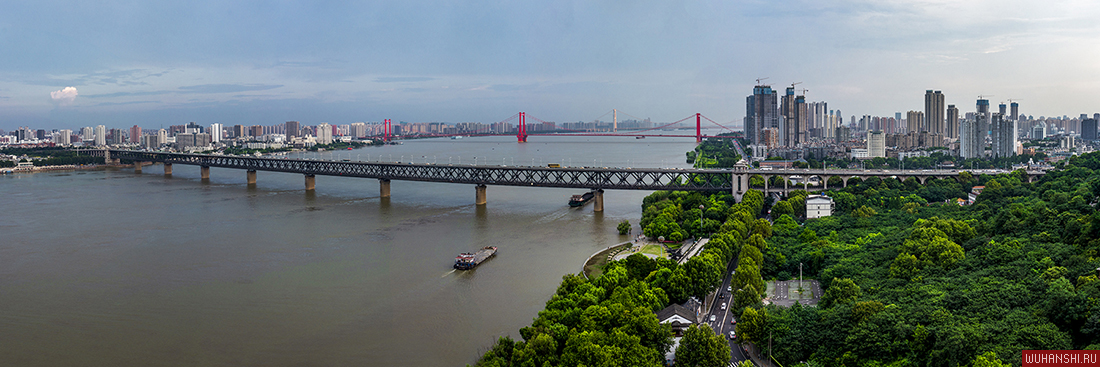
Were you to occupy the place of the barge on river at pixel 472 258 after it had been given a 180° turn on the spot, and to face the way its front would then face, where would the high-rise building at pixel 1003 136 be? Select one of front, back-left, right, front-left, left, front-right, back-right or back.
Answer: back

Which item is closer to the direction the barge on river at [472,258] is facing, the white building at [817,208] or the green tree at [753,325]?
the white building

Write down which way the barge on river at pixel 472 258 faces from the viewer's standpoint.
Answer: facing away from the viewer and to the right of the viewer

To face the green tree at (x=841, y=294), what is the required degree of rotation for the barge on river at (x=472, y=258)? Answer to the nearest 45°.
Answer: approximately 90° to its right

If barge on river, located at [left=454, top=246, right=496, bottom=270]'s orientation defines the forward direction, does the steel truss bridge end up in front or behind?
in front

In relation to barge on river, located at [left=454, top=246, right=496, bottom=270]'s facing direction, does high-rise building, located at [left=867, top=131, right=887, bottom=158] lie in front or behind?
in front

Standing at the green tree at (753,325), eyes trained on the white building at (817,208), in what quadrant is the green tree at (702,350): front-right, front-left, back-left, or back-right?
back-left

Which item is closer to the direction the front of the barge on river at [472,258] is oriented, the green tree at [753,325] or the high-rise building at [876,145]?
the high-rise building

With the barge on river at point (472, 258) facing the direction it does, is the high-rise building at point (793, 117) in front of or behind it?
in front

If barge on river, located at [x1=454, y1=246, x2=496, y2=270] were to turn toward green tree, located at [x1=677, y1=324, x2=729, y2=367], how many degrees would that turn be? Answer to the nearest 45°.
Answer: approximately 135° to its right

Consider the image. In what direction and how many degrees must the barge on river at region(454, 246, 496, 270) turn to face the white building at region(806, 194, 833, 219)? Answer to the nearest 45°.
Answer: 0° — it already faces it
